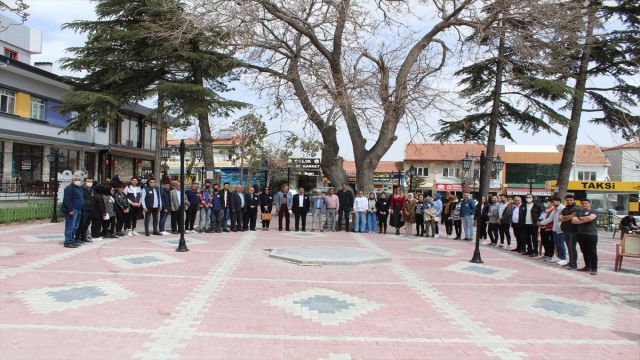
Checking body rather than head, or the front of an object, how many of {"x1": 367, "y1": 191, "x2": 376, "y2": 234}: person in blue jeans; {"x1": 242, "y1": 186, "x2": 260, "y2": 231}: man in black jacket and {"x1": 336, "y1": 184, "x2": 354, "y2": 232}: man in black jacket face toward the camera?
3

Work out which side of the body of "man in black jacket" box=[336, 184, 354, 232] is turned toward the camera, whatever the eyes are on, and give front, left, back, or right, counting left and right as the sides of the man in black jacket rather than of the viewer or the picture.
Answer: front

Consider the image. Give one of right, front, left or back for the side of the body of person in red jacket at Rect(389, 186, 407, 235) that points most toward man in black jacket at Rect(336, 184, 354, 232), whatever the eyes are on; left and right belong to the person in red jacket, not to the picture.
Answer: right

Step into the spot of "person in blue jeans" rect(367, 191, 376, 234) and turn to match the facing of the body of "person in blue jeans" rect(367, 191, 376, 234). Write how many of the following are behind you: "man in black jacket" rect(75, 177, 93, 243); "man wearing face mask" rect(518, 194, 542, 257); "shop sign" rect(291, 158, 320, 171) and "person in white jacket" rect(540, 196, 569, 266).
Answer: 1

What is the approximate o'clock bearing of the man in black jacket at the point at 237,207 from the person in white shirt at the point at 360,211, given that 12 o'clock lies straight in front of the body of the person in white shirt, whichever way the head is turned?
The man in black jacket is roughly at 2 o'clock from the person in white shirt.

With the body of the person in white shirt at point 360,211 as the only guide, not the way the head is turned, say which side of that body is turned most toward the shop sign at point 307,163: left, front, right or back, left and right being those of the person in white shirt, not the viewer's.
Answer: back

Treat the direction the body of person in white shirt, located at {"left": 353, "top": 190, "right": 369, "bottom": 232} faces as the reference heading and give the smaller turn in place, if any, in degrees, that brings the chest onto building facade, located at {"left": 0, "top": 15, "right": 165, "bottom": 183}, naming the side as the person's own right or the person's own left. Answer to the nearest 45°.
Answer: approximately 135° to the person's own right

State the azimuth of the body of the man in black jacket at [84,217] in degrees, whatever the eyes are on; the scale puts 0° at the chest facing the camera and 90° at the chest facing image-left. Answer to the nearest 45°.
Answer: approximately 315°

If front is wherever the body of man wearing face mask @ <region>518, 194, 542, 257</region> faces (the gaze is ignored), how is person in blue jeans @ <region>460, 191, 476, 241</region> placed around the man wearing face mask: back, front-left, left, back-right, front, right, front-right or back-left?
right

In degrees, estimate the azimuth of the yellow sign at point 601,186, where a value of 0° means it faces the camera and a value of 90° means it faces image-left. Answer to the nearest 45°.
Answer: approximately 0°

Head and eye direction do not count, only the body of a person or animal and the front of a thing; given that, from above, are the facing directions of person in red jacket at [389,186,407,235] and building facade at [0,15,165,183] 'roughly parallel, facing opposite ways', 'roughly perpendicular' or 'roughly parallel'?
roughly perpendicular

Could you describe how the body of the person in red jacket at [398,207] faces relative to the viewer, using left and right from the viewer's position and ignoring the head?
facing the viewer

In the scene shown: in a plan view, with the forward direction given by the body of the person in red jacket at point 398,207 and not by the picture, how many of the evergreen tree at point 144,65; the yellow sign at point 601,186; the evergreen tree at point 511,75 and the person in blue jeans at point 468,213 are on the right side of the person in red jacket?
1

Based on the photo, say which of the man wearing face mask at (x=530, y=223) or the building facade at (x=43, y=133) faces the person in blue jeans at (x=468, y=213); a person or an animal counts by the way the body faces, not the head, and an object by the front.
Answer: the building facade

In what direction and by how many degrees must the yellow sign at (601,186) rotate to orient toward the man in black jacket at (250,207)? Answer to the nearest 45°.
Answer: approximately 45° to its right

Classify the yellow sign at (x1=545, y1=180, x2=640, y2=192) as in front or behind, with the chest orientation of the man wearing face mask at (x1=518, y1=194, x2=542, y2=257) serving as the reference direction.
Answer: behind

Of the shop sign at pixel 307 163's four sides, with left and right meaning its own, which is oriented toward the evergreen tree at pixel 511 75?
front
